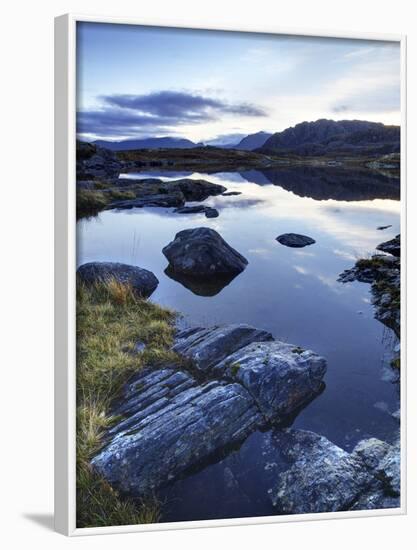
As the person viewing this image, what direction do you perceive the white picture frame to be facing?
facing the viewer and to the right of the viewer
